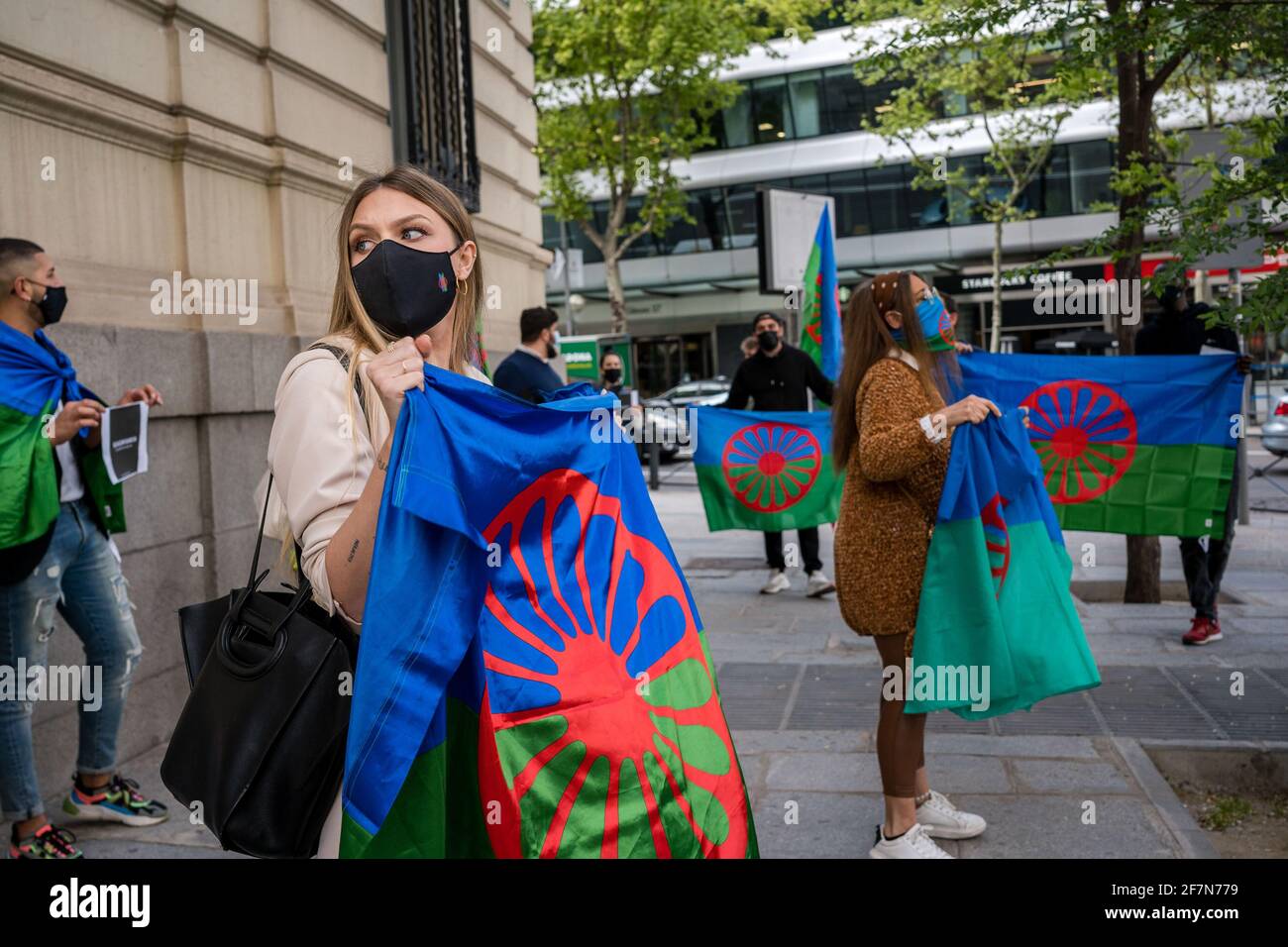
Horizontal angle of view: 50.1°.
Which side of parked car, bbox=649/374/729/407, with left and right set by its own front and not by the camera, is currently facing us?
left

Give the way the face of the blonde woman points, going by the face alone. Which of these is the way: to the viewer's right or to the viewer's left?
to the viewer's left

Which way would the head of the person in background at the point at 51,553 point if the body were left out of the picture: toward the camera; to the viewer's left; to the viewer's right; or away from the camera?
to the viewer's right

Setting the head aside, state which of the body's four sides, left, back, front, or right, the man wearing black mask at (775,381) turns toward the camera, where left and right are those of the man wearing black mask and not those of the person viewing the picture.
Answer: front

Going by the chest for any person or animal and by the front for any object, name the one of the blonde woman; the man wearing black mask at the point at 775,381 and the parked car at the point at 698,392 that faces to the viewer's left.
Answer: the parked car

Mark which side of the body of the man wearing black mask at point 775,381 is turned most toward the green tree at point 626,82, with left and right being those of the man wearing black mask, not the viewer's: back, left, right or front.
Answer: back

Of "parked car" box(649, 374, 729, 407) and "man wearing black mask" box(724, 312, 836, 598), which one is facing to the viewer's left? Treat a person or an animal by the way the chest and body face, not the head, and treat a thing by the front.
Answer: the parked car

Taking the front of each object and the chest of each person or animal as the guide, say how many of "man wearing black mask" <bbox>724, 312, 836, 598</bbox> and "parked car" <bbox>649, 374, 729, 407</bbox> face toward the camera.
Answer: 1

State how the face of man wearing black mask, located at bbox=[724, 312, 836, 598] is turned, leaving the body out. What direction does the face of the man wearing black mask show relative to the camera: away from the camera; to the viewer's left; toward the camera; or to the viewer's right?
toward the camera

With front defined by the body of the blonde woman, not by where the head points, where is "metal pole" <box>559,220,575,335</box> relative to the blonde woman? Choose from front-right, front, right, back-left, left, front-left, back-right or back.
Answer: back-left

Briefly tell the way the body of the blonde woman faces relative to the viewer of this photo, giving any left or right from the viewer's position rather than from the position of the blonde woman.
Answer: facing the viewer and to the right of the viewer
